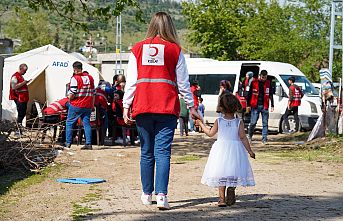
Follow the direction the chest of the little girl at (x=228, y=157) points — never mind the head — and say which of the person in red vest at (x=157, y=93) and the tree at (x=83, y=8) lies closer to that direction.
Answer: the tree

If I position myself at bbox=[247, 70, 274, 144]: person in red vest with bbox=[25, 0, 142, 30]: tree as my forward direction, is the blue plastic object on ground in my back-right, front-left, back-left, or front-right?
front-left

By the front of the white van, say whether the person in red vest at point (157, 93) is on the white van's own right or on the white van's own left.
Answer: on the white van's own right

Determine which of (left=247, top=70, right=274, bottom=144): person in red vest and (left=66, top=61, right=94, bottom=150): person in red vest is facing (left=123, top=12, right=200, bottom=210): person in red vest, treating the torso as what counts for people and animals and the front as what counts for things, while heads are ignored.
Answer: (left=247, top=70, right=274, bottom=144): person in red vest

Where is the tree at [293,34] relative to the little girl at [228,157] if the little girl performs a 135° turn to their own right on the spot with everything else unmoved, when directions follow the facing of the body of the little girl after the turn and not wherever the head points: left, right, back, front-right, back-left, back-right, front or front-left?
back-left

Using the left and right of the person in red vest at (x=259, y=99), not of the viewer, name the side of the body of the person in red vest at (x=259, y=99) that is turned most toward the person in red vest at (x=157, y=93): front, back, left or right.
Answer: front

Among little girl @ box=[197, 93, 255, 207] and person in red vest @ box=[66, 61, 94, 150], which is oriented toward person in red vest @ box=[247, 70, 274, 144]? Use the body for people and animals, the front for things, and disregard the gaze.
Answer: the little girl

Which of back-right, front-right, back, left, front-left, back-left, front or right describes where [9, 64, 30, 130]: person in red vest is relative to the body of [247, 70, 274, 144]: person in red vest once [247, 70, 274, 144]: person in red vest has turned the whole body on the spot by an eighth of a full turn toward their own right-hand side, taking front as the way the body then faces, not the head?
front-right

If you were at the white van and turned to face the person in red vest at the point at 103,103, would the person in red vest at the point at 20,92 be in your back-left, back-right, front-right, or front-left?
front-right

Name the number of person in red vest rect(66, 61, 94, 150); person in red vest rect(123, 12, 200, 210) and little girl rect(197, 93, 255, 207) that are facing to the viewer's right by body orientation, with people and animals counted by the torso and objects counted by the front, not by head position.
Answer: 0

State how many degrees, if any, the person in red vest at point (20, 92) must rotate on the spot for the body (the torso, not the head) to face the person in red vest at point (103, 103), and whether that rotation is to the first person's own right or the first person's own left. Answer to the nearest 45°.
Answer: approximately 45° to the first person's own right

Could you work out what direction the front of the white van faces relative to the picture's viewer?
facing the viewer and to the right of the viewer

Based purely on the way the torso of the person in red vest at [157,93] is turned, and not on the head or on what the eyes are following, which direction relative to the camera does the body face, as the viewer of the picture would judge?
away from the camera

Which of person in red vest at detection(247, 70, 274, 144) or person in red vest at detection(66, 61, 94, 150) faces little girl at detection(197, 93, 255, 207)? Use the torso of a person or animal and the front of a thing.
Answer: person in red vest at detection(247, 70, 274, 144)

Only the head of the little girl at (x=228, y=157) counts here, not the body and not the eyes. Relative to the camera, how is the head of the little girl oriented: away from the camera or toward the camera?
away from the camera

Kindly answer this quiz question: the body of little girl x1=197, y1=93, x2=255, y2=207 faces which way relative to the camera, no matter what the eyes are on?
away from the camera

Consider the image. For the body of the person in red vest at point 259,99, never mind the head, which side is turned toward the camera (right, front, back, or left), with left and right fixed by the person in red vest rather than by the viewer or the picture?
front
